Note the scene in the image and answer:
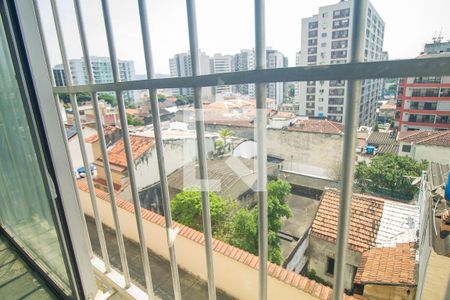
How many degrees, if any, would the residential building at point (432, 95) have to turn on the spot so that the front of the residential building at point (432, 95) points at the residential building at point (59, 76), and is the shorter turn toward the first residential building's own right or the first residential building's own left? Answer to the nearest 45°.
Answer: approximately 45° to the first residential building's own right

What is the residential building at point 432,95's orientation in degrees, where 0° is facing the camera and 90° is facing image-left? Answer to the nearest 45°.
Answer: approximately 0°

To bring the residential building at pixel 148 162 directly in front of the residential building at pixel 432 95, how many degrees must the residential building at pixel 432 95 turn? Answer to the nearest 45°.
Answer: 0° — it already faces it
